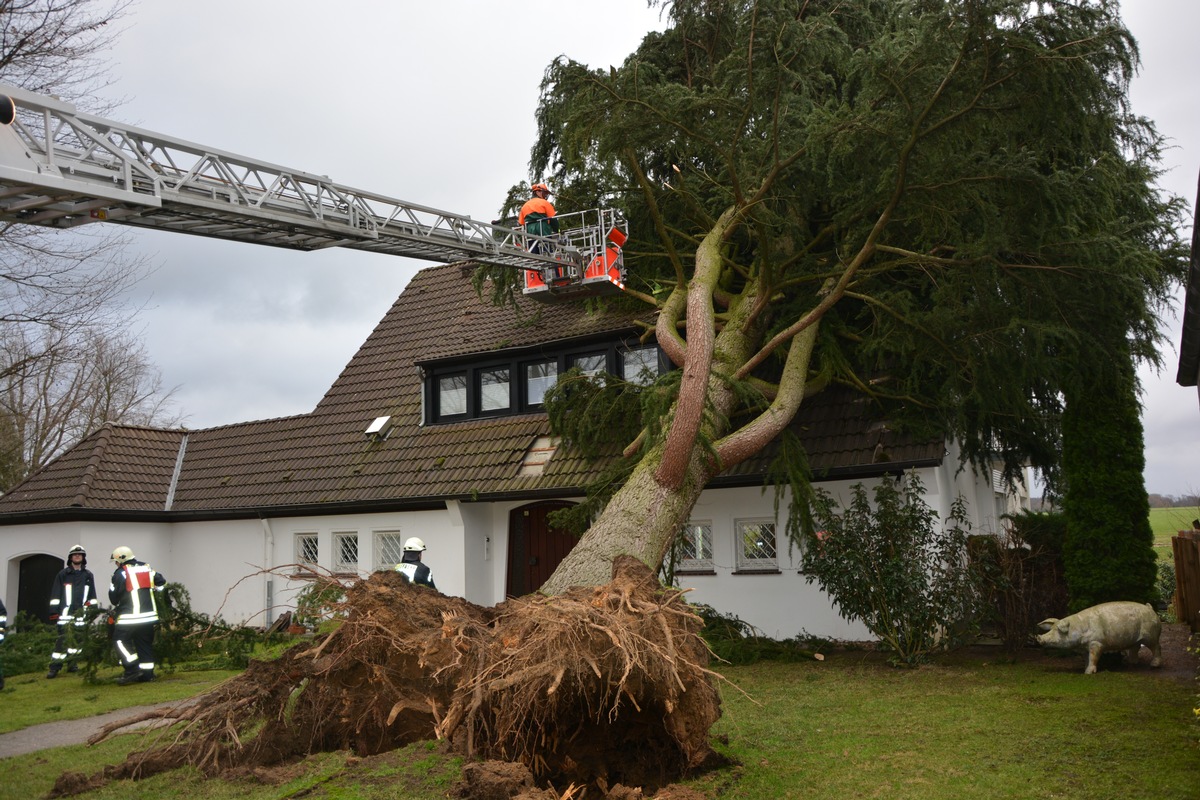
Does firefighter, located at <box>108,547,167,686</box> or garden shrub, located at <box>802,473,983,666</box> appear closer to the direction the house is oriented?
the firefighter

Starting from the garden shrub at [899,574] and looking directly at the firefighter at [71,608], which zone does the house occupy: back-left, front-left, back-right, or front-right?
front-right

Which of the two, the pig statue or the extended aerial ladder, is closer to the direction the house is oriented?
the extended aerial ladder

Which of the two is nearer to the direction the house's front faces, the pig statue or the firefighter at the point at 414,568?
the firefighter

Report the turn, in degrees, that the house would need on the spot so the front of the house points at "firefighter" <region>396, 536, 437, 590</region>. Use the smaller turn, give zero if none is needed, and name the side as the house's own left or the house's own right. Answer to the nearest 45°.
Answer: approximately 45° to the house's own left

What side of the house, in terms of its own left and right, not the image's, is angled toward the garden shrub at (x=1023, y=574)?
left

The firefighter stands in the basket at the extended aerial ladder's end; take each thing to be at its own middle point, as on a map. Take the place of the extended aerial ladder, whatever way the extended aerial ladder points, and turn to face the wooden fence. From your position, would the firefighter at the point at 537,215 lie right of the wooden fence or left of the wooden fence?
left

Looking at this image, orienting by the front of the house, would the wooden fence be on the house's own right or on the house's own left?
on the house's own left

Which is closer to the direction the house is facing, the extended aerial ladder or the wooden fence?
the extended aerial ladder

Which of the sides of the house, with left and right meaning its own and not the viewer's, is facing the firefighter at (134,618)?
front

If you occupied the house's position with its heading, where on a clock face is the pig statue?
The pig statue is roughly at 9 o'clock from the house.

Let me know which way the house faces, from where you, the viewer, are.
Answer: facing the viewer and to the left of the viewer
